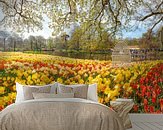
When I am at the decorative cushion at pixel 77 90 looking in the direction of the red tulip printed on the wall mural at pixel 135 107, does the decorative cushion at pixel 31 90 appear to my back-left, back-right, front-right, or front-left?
back-left

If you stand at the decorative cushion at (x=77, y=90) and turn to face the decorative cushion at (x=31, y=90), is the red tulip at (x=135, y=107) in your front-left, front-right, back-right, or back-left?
back-right

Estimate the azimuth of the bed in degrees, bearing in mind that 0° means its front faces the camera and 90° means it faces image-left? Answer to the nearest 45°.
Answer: approximately 0°
